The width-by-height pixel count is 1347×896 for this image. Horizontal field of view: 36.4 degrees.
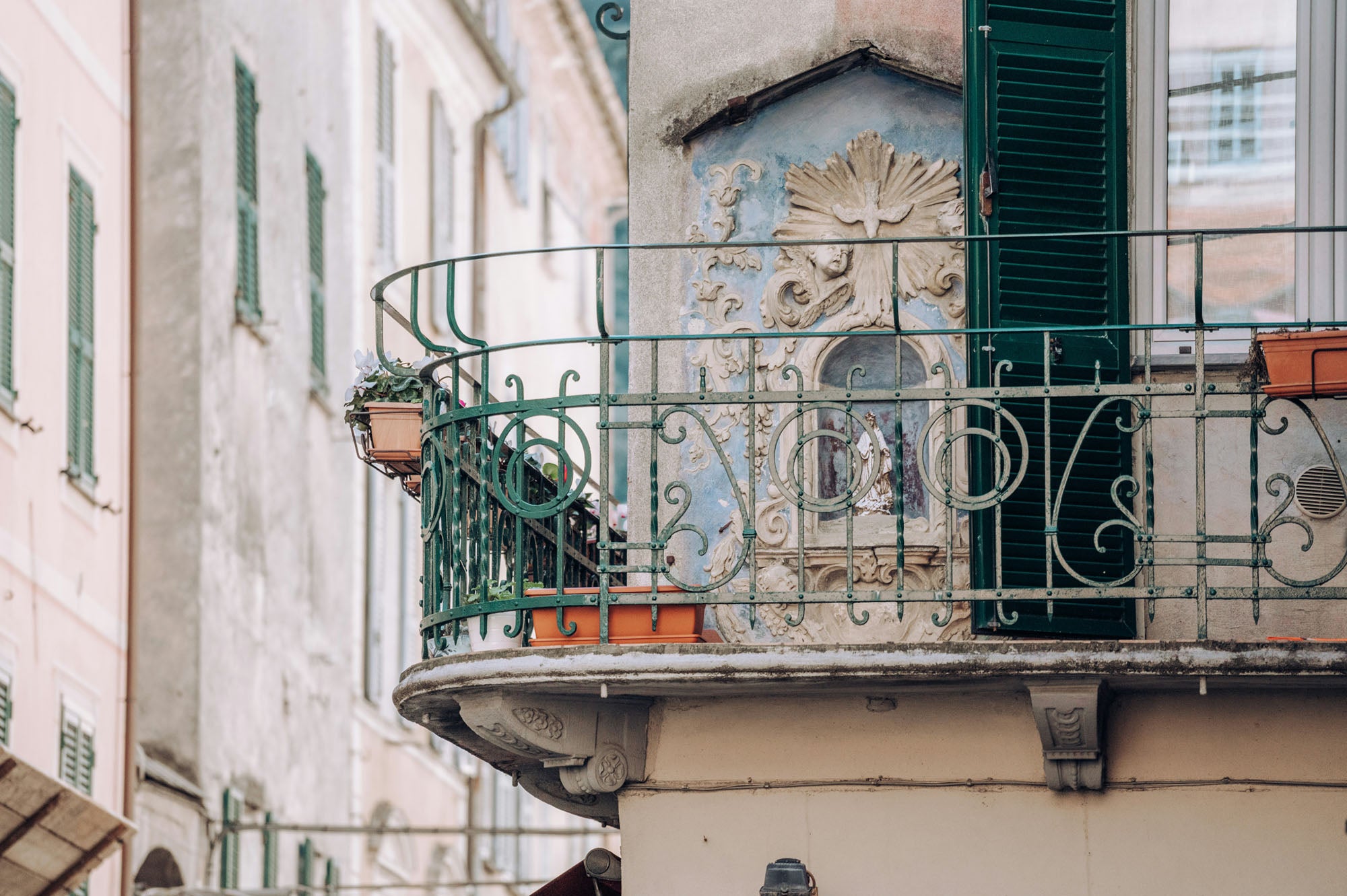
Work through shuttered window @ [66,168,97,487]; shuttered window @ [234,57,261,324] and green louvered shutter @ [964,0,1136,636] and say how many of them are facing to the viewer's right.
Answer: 2

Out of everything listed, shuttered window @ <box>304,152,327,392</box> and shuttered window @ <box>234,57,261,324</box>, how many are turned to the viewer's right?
2

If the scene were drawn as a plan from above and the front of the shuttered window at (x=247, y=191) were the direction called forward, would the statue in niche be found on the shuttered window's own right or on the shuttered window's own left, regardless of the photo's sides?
on the shuttered window's own right

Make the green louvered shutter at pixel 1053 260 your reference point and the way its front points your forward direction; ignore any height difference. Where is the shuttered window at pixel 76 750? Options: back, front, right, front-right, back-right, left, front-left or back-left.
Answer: back-right

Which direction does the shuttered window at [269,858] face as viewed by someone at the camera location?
facing the viewer and to the right of the viewer

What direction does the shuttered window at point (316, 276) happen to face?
to the viewer's right

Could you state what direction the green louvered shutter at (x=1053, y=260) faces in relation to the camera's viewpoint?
facing the viewer

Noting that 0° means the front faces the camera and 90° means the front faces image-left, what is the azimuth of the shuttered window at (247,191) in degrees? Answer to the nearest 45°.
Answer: approximately 270°

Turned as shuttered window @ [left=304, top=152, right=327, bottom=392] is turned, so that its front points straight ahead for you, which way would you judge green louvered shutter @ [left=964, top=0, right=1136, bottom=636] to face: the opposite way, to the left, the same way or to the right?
to the right

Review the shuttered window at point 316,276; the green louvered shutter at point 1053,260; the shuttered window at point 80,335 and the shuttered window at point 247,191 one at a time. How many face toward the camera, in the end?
1

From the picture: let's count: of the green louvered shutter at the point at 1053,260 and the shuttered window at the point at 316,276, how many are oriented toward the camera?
1

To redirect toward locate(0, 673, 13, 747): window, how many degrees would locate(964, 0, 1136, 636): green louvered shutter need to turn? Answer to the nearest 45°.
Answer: approximately 135° to its right

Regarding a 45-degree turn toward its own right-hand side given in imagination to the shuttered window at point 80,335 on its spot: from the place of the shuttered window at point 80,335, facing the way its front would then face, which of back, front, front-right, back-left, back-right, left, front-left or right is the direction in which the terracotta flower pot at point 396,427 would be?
front-right

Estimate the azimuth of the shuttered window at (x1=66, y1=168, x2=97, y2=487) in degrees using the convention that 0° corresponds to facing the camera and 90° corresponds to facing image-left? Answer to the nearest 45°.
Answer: approximately 270°
